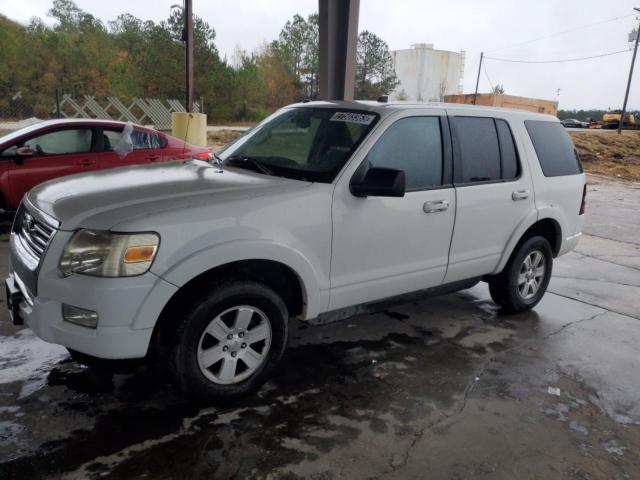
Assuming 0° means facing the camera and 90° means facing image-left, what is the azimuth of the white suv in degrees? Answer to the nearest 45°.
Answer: approximately 45°

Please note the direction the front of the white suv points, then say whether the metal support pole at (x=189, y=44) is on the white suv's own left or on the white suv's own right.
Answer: on the white suv's own right

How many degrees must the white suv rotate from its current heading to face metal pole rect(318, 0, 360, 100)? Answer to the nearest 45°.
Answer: approximately 135° to its right

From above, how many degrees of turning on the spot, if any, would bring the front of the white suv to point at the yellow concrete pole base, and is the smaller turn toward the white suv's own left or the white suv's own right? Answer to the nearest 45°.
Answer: approximately 135° to the white suv's own right
